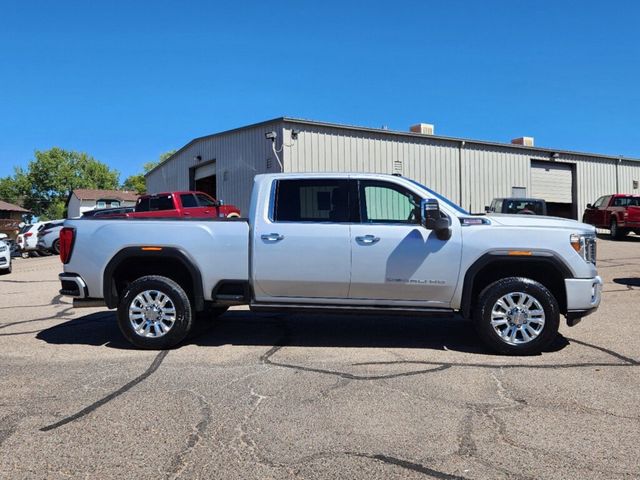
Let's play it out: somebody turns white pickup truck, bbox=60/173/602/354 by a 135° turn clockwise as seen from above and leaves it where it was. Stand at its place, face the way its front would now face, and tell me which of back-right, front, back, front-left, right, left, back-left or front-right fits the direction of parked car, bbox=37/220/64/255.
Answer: right

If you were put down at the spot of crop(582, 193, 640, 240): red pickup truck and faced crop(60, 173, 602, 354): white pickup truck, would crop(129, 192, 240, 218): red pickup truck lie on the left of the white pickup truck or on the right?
right

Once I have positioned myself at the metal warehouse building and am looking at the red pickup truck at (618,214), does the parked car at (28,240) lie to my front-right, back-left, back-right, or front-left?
back-right

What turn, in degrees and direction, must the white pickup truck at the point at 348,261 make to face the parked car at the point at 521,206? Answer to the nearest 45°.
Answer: approximately 45° to its left

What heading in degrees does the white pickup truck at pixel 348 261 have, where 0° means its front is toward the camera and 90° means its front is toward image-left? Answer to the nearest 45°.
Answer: approximately 270°

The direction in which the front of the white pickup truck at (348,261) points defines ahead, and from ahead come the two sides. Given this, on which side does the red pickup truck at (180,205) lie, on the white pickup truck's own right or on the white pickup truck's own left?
on the white pickup truck's own left

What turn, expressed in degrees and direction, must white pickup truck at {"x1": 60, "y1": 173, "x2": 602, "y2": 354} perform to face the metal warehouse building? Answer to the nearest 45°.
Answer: approximately 90° to its left

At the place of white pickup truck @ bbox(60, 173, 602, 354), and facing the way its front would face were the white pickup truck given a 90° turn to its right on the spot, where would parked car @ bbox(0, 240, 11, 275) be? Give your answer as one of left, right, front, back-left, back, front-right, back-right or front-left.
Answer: back-right

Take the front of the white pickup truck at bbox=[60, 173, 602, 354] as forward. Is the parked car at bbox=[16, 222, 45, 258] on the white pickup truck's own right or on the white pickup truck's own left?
on the white pickup truck's own left
